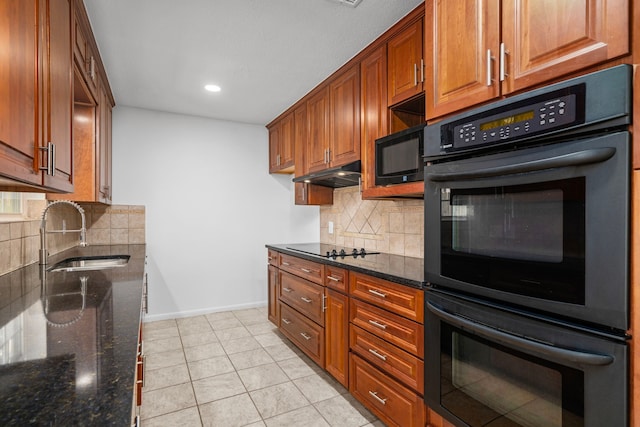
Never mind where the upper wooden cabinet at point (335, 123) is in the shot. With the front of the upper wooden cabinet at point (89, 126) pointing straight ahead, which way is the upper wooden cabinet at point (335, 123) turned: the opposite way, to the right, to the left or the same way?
the opposite way

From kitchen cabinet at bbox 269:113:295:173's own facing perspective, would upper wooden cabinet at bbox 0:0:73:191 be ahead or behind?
ahead

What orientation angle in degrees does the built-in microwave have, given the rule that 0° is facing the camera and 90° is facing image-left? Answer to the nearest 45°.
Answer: approximately 45°

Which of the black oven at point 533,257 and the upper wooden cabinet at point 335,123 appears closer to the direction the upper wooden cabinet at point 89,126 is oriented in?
the upper wooden cabinet

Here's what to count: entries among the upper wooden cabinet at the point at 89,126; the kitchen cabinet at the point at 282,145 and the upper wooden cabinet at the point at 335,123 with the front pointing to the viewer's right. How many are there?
1

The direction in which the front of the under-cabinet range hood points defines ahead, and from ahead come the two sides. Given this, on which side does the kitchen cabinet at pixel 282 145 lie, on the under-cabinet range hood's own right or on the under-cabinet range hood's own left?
on the under-cabinet range hood's own right

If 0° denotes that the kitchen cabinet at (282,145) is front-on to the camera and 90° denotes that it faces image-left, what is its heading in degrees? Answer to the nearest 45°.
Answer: approximately 45°

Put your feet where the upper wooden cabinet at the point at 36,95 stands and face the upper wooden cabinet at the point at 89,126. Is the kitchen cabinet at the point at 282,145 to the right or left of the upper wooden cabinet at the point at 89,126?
right

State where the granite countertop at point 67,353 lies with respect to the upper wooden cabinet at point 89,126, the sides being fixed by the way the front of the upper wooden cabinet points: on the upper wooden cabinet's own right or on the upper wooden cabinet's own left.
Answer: on the upper wooden cabinet's own right

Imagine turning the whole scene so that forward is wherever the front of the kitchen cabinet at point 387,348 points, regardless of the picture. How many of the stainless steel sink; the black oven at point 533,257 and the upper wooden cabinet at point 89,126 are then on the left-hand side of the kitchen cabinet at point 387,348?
1

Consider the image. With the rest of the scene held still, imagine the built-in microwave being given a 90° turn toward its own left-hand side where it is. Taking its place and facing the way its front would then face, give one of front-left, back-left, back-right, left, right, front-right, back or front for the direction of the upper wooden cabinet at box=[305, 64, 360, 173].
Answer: back
